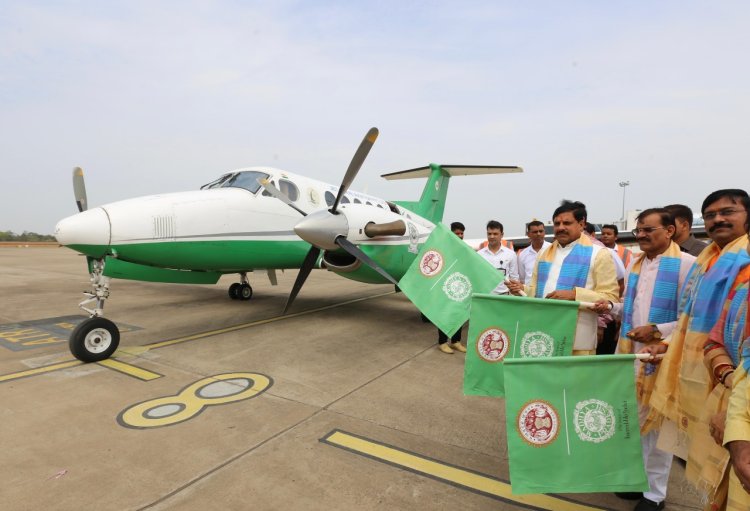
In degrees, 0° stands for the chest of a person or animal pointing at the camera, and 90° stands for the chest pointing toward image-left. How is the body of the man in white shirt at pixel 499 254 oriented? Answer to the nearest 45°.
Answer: approximately 0°

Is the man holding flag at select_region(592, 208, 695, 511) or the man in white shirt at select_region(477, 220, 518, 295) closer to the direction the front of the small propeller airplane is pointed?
the man holding flag

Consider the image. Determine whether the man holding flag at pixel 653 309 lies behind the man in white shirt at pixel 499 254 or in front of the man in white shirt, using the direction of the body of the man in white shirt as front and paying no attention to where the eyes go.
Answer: in front

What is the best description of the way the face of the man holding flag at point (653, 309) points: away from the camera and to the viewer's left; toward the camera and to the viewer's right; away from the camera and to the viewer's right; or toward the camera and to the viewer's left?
toward the camera and to the viewer's left

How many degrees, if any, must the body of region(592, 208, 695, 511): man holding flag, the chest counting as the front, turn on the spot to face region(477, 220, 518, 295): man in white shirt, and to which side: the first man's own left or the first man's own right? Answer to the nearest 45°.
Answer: approximately 90° to the first man's own right

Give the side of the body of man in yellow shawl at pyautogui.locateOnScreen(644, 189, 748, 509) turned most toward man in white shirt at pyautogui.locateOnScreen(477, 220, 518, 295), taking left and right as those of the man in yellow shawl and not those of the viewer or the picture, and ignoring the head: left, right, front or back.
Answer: right

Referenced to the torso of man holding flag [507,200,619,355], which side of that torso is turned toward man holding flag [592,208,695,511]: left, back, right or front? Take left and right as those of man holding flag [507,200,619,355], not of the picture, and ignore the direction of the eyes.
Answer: left

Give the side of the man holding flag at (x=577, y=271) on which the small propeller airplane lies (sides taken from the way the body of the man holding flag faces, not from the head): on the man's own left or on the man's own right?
on the man's own right

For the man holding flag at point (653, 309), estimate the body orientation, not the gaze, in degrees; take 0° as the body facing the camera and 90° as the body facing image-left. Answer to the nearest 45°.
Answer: approximately 45°

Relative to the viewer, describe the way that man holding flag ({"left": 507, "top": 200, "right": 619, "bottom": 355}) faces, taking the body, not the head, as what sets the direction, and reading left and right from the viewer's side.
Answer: facing the viewer and to the left of the viewer
